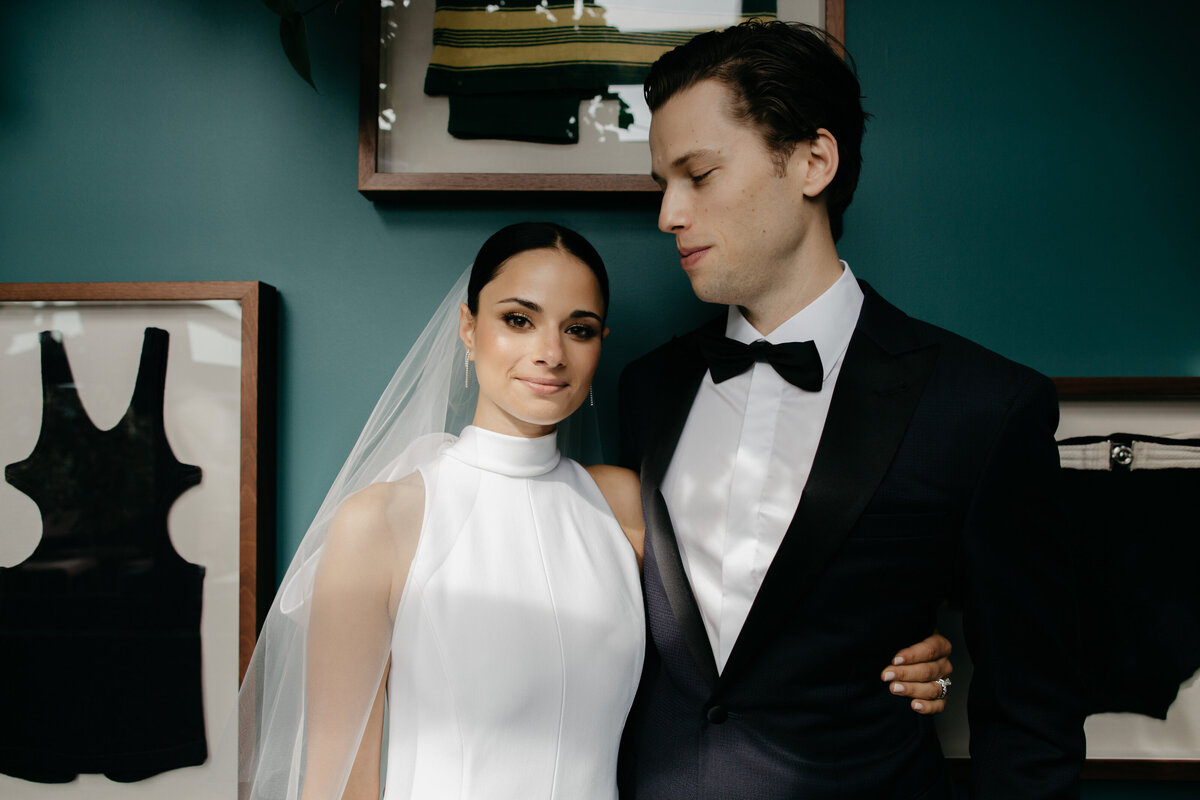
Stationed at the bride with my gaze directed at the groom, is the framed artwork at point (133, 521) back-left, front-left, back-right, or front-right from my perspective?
back-left

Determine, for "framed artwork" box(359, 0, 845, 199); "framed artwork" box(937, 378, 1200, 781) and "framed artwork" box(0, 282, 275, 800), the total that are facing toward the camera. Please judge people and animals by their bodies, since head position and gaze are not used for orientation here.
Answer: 3

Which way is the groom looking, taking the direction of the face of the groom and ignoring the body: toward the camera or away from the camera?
toward the camera

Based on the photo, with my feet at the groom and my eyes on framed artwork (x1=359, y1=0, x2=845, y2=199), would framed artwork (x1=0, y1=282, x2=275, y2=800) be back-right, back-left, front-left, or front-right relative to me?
front-left

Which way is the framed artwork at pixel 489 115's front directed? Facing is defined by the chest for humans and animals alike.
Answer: toward the camera

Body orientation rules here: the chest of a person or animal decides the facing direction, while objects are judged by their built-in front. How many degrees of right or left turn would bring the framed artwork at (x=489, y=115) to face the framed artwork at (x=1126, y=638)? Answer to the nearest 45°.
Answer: approximately 90° to its left

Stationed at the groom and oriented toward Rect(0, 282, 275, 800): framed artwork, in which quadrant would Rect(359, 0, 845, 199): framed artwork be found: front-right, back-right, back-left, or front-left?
front-right

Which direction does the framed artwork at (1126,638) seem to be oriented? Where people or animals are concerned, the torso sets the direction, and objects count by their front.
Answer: toward the camera
